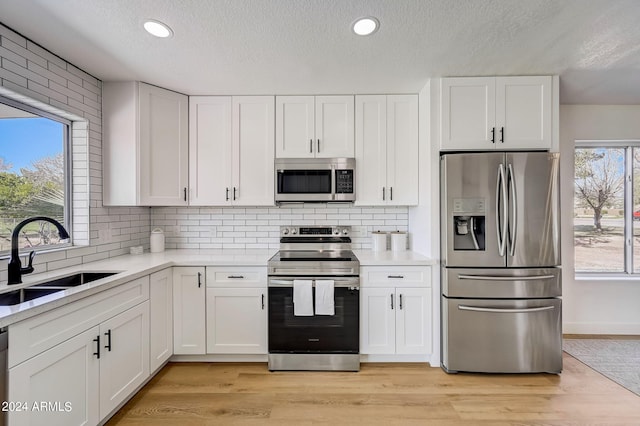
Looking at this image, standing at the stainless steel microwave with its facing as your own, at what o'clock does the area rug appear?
The area rug is roughly at 9 o'clock from the stainless steel microwave.

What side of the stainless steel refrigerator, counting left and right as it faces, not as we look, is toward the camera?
front

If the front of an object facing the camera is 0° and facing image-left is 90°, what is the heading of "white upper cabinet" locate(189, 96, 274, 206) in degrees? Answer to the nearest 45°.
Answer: approximately 0°

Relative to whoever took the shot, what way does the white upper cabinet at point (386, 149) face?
facing the viewer

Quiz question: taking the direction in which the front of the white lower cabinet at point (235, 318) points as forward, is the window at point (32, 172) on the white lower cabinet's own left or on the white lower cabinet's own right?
on the white lower cabinet's own right

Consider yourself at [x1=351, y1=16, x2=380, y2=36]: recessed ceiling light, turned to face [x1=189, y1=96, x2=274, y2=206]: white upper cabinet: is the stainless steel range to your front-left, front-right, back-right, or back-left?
front-right

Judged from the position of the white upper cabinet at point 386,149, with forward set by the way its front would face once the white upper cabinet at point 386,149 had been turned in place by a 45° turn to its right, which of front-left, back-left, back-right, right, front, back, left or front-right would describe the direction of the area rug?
back-left

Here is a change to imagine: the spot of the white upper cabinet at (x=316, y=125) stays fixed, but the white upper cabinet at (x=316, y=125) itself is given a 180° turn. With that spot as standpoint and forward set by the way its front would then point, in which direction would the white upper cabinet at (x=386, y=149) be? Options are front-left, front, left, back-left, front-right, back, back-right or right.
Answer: right

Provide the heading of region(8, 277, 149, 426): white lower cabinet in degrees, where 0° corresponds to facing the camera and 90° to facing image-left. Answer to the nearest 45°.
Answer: approximately 315°

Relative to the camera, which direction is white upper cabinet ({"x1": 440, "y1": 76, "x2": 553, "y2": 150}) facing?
toward the camera

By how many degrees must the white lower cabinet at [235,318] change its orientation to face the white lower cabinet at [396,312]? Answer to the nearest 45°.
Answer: approximately 90° to its left

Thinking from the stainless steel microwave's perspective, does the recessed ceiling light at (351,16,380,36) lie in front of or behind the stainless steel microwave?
in front

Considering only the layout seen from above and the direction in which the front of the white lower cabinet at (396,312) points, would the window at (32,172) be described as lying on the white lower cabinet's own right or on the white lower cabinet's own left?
on the white lower cabinet's own right

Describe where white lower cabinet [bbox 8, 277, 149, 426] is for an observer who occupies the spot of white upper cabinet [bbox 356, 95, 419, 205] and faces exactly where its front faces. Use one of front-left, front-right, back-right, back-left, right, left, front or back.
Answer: front-right

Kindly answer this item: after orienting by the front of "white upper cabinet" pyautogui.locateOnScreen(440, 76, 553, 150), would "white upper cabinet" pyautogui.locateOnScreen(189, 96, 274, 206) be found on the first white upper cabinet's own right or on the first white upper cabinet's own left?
on the first white upper cabinet's own right
